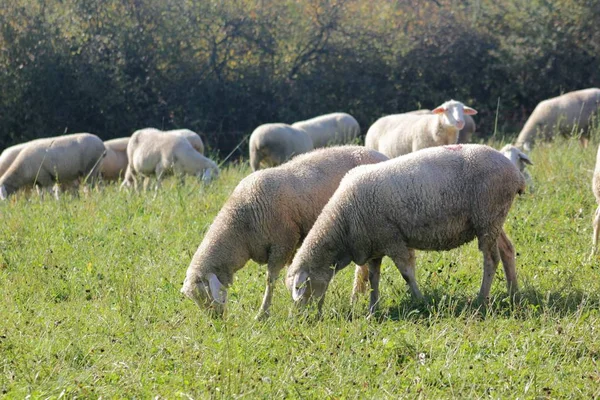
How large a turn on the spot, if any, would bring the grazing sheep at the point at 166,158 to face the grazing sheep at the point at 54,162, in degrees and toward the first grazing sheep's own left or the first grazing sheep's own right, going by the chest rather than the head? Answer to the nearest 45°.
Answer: approximately 180°

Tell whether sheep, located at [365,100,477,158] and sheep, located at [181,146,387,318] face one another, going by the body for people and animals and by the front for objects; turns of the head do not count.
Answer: no

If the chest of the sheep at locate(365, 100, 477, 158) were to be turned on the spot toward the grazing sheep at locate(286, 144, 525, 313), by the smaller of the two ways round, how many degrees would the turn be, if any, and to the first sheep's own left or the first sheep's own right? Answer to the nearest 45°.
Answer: approximately 90° to the first sheep's own right

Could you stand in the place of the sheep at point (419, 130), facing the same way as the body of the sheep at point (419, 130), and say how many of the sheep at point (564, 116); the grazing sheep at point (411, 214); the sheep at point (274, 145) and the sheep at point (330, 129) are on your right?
1

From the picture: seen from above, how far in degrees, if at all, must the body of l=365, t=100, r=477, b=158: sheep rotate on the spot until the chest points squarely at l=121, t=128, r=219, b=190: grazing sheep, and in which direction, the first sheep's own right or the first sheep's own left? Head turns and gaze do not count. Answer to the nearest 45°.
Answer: approximately 180°

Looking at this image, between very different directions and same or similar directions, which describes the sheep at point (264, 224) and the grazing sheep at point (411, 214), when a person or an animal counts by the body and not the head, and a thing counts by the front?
same or similar directions

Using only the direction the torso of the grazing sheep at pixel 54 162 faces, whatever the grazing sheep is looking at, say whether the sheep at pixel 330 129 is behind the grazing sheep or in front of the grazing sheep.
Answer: behind

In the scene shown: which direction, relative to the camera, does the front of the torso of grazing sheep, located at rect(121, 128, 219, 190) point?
to the viewer's right

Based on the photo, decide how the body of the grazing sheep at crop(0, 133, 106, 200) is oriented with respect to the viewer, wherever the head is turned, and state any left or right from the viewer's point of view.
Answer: facing to the left of the viewer

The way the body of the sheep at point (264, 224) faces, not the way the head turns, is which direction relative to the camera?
to the viewer's left

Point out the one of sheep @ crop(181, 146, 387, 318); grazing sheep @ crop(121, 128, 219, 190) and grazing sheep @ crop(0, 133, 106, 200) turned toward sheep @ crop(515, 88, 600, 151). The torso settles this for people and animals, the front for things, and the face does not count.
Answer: grazing sheep @ crop(121, 128, 219, 190)

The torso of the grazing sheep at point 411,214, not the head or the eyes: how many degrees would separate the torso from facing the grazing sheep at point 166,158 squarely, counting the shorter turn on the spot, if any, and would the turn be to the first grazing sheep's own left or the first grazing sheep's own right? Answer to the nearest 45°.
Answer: approximately 45° to the first grazing sheep's own right

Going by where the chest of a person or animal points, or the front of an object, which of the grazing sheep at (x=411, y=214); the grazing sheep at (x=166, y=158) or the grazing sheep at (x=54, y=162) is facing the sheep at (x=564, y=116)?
the grazing sheep at (x=166, y=158)

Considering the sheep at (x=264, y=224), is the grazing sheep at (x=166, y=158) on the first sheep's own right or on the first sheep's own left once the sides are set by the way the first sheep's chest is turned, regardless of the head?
on the first sheep's own right

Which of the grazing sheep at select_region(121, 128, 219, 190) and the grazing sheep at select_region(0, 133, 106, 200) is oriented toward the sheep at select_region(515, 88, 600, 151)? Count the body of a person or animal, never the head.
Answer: the grazing sheep at select_region(121, 128, 219, 190)

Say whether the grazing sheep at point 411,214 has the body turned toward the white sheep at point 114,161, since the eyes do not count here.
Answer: no

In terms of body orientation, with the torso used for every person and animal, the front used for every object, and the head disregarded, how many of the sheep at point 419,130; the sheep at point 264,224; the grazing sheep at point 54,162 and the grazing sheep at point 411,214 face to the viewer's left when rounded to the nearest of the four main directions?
3

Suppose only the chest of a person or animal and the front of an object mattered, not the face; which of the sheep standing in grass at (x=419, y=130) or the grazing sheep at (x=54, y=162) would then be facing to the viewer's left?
the grazing sheep

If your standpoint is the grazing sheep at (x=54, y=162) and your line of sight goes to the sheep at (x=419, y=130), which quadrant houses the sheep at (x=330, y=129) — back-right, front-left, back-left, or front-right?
front-left

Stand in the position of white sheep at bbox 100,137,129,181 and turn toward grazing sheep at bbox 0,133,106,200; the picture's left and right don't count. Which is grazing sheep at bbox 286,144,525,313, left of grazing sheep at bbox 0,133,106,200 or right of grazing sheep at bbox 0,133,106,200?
left

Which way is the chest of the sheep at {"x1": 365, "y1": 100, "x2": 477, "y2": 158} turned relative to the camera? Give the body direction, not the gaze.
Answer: to the viewer's right

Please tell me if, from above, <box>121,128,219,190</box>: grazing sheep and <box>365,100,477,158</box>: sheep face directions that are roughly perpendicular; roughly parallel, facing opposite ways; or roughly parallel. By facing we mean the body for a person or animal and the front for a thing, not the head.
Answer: roughly parallel

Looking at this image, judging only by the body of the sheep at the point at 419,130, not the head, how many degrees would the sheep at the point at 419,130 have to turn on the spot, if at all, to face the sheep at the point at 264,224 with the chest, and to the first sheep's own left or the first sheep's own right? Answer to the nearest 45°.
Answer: approximately 90° to the first sheep's own right
